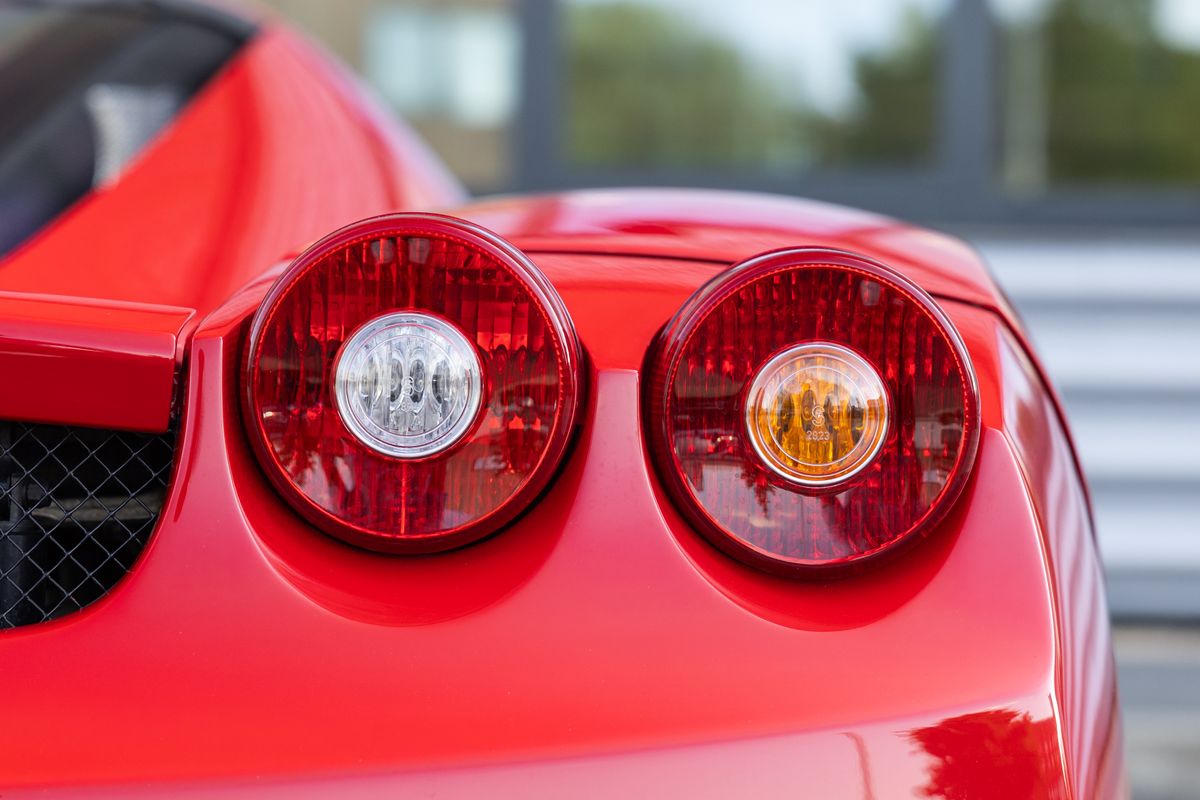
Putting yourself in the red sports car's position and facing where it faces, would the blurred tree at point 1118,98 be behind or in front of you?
in front

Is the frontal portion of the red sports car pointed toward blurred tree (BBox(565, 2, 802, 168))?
yes

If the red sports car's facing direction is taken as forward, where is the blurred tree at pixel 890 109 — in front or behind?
in front

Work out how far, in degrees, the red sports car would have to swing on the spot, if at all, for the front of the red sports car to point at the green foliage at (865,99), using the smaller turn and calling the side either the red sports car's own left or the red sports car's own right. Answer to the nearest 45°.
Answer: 0° — it already faces it

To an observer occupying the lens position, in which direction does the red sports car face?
facing away from the viewer
